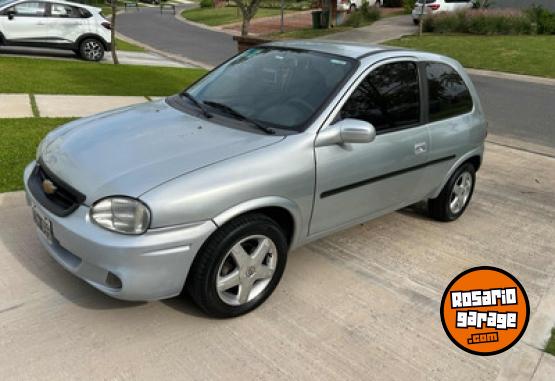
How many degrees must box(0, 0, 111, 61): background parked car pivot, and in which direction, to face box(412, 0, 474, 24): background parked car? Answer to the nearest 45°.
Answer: approximately 135° to its right

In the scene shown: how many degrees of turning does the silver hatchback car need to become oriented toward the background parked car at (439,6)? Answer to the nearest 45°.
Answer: approximately 135° to its right

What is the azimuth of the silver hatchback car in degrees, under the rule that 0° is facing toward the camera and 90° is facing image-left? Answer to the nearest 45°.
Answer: approximately 45°

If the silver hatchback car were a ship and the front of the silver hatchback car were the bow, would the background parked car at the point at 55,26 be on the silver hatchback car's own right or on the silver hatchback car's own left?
on the silver hatchback car's own right

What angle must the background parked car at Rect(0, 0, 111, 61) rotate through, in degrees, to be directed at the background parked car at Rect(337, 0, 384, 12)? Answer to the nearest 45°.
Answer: approximately 135° to its right

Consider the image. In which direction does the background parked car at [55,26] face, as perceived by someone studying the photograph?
facing to the left of the viewer

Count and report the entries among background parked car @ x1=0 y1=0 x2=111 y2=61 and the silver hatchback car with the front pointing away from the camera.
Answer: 0

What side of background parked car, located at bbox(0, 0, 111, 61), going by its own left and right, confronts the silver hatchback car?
left

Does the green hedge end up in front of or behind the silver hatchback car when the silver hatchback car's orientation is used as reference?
behind
